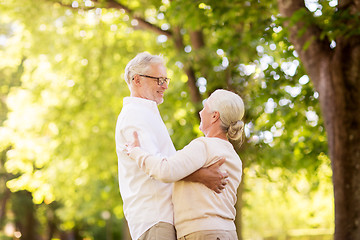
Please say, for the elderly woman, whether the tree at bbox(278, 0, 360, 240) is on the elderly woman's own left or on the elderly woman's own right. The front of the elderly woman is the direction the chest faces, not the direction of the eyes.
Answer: on the elderly woman's own right

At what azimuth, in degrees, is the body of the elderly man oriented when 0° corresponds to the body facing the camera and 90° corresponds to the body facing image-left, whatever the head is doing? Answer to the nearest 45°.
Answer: approximately 270°

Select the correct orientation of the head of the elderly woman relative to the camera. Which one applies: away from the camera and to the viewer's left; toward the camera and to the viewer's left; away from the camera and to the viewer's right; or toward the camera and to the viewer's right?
away from the camera and to the viewer's left

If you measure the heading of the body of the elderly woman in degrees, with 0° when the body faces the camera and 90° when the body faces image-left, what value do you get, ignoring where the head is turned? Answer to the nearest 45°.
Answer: approximately 135°
